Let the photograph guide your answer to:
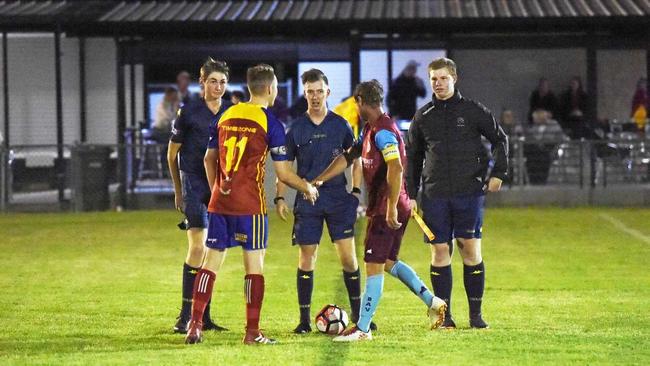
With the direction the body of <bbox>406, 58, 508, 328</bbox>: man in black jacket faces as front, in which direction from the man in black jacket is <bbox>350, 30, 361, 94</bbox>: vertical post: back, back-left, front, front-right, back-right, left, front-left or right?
back

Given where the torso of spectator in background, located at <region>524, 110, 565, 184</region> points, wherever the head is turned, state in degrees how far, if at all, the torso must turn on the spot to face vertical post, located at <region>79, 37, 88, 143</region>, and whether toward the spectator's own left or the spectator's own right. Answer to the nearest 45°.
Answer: approximately 90° to the spectator's own right

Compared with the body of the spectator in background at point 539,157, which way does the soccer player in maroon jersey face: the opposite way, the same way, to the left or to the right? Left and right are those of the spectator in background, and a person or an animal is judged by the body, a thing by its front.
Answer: to the right

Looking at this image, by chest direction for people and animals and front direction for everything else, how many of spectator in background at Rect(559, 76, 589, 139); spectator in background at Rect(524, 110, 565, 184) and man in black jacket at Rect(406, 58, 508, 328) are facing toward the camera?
3

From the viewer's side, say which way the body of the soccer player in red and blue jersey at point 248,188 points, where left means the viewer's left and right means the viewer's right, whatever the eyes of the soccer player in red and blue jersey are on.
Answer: facing away from the viewer and to the right of the viewer

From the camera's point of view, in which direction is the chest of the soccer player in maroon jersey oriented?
to the viewer's left

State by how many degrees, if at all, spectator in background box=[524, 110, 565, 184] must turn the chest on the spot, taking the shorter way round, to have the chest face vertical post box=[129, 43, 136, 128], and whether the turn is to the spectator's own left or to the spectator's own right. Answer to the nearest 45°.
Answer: approximately 90° to the spectator's own right

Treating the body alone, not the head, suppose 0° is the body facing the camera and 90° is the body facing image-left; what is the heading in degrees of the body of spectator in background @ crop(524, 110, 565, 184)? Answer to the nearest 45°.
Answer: approximately 0°

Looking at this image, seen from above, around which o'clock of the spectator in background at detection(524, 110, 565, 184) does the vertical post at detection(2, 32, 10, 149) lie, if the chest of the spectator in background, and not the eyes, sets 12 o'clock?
The vertical post is roughly at 3 o'clock from the spectator in background.

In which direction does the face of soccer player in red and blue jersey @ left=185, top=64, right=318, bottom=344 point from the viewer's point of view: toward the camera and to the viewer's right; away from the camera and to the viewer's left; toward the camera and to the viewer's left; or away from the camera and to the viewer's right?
away from the camera and to the viewer's right

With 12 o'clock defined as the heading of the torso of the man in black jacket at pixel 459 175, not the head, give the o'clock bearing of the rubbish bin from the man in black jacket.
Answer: The rubbish bin is roughly at 5 o'clock from the man in black jacket.

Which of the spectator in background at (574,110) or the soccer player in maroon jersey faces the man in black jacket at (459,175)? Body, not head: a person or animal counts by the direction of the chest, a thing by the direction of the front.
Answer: the spectator in background
